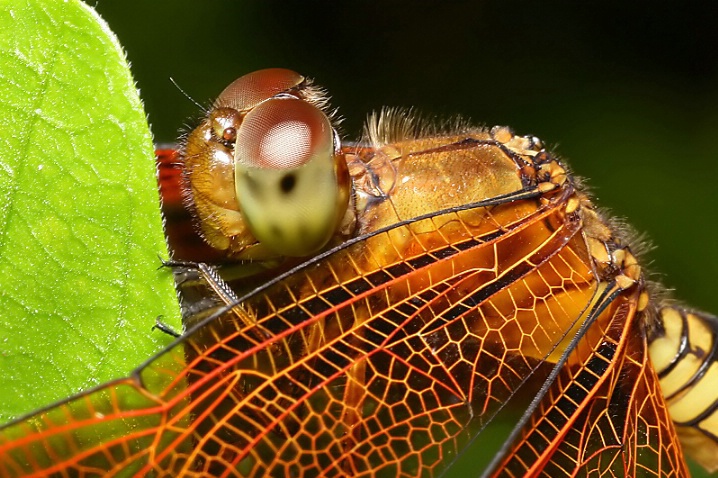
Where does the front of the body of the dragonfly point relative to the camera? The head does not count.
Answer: to the viewer's left
